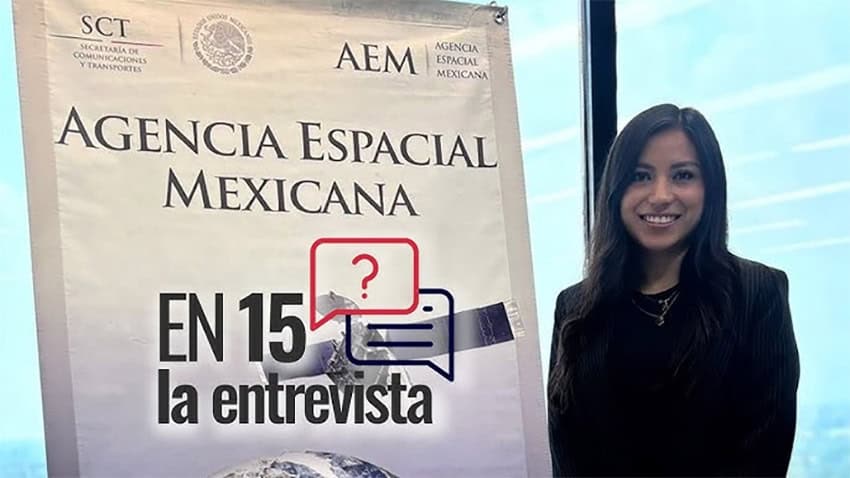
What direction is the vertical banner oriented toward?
toward the camera

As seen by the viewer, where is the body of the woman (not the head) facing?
toward the camera

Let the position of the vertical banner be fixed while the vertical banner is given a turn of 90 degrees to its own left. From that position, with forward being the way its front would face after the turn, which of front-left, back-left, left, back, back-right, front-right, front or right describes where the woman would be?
front
